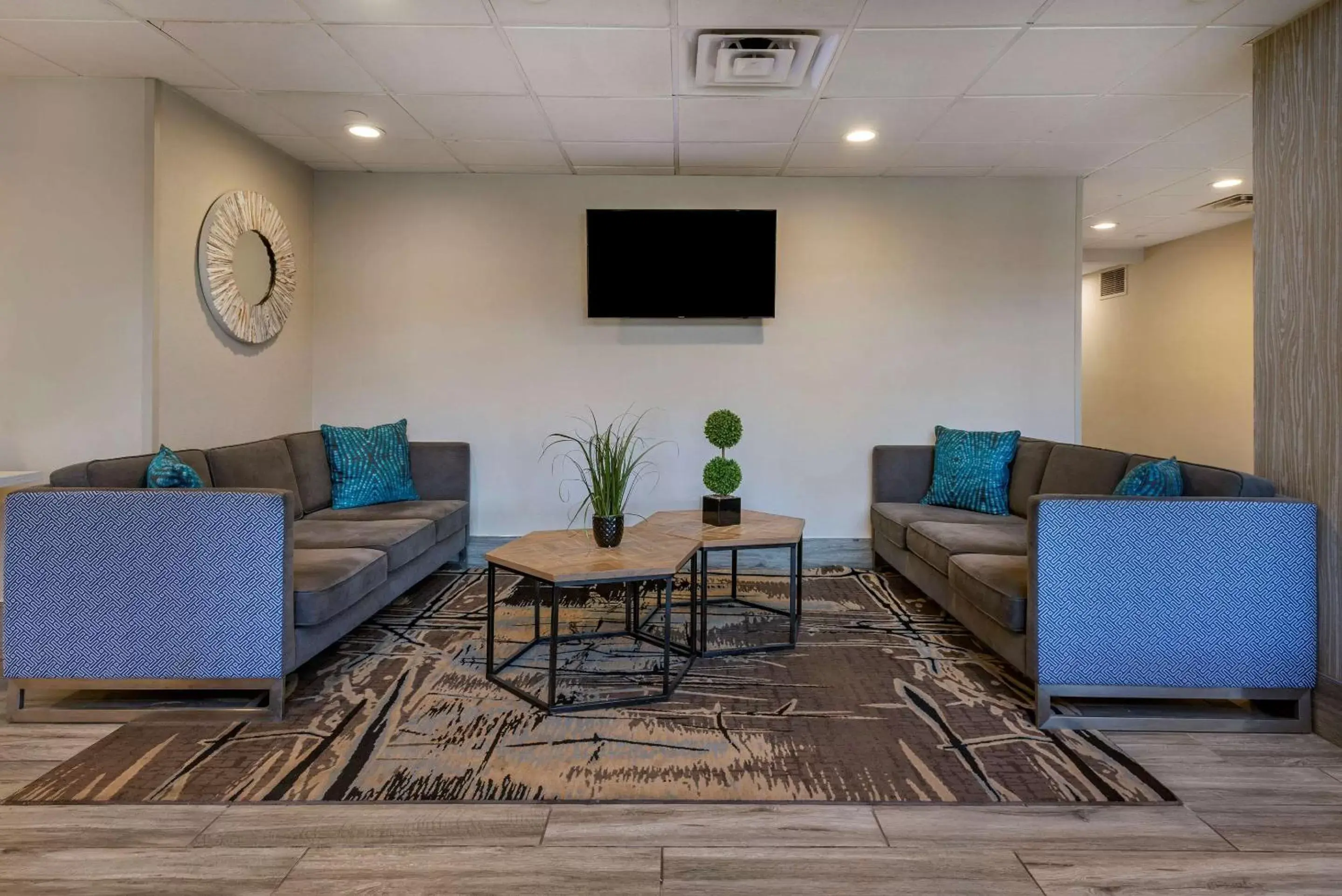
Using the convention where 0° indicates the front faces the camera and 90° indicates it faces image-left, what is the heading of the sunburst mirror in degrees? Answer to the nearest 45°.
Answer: approximately 315°

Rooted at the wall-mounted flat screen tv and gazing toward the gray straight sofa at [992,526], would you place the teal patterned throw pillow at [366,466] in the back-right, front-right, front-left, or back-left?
back-right

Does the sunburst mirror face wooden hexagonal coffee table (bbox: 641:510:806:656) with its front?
yes

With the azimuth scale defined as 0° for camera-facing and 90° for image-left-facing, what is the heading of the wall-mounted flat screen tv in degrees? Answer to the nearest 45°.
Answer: approximately 0°

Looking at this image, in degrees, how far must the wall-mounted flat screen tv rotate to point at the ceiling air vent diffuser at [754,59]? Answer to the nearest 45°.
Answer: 0° — it already faces it

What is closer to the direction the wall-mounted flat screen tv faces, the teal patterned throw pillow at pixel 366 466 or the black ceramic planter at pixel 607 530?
the black ceramic planter

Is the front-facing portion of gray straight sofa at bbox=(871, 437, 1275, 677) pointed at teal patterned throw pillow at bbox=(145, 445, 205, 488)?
yes
